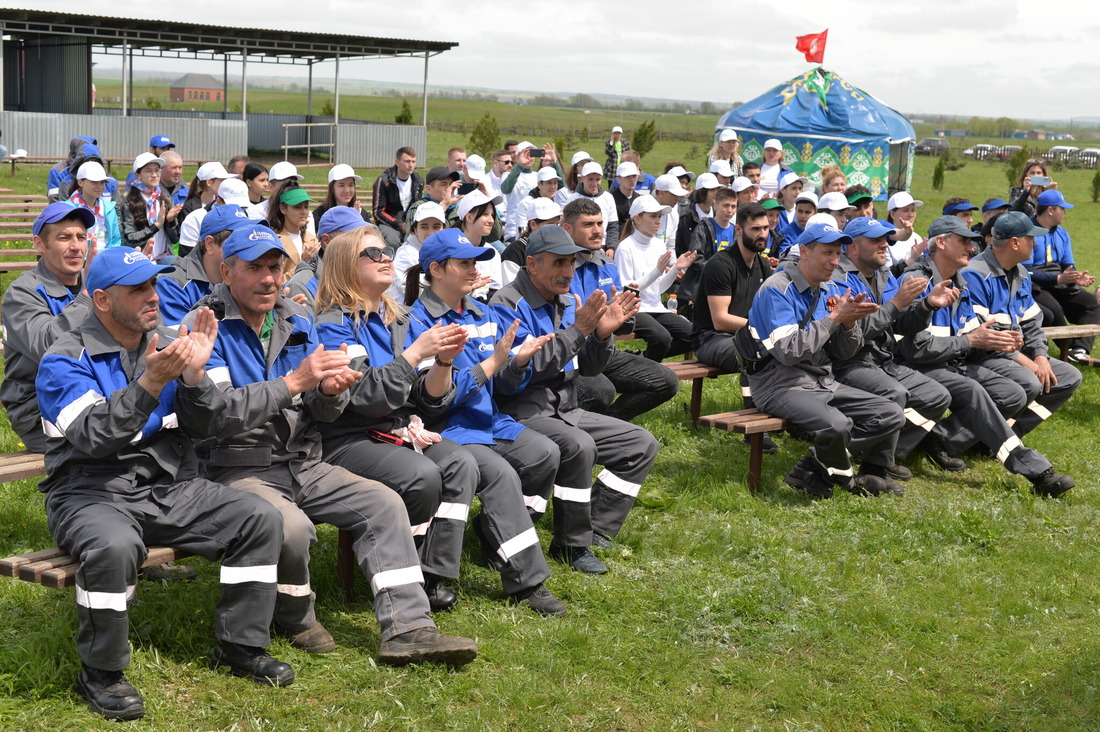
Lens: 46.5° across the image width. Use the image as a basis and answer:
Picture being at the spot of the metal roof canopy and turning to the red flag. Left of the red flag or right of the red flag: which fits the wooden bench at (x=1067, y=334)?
right

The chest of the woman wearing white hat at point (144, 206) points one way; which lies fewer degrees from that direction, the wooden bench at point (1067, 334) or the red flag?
the wooden bench

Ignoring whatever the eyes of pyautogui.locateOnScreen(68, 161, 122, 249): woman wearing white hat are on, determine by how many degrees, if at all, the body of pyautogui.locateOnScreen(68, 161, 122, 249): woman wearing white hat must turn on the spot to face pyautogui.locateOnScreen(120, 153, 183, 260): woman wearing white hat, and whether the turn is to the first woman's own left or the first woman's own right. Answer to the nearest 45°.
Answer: approximately 90° to the first woman's own left

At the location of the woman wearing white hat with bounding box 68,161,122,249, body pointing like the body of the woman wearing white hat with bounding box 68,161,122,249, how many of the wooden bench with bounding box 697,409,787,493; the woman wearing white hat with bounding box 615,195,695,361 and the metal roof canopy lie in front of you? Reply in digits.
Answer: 2

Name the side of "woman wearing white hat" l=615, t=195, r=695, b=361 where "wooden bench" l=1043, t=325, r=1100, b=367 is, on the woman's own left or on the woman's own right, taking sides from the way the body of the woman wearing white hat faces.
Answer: on the woman's own left

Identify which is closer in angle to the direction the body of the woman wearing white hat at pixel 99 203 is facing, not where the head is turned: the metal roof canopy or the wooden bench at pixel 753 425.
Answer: the wooden bench

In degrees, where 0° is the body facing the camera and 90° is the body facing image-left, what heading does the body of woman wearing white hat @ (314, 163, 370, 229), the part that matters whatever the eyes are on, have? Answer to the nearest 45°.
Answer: approximately 315°

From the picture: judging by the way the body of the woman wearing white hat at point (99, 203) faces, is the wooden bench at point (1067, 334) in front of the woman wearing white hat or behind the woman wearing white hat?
in front

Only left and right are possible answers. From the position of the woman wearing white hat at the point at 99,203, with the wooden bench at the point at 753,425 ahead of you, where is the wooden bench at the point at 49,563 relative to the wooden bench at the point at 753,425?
right

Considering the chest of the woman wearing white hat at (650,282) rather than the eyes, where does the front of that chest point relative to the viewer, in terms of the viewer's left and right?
facing the viewer and to the right of the viewer

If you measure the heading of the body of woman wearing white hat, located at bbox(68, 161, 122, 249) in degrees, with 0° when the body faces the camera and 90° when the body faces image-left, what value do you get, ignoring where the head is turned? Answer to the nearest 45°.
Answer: approximately 315°
